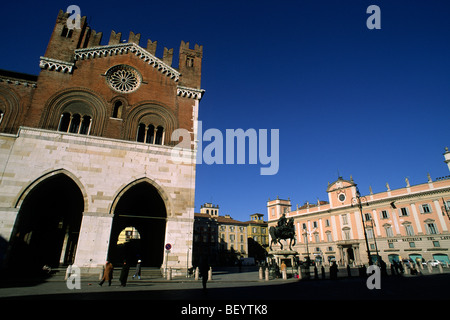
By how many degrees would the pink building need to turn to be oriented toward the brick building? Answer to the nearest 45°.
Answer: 0° — it already faces it

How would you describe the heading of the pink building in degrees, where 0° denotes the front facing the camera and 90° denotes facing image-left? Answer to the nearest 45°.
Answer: approximately 45°

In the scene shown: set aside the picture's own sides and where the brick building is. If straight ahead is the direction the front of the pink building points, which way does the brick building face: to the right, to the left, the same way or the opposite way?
to the left

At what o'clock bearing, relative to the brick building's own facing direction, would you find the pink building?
The pink building is roughly at 9 o'clock from the brick building.
